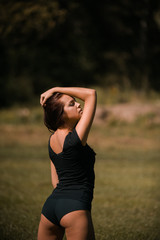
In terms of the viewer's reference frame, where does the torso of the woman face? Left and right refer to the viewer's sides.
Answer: facing away from the viewer and to the right of the viewer

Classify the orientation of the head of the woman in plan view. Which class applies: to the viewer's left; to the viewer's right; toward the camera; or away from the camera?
to the viewer's right
